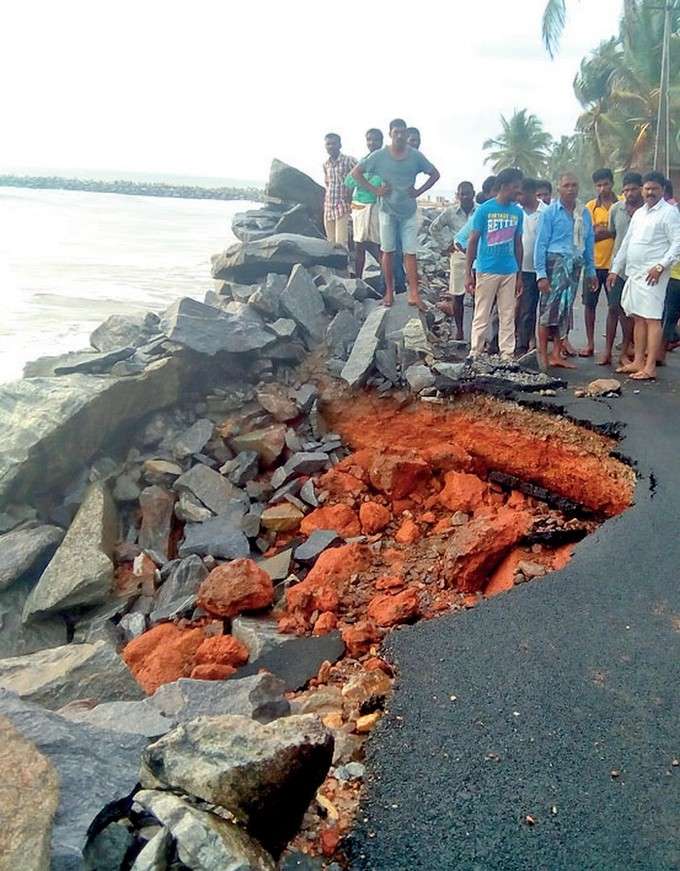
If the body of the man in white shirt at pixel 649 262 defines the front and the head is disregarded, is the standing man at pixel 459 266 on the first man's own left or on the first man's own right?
on the first man's own right

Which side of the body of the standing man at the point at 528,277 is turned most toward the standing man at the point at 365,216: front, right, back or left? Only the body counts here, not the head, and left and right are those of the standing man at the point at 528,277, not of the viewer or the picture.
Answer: right

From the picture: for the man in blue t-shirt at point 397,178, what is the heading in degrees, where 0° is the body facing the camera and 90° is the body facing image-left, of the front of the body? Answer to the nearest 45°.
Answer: approximately 0°

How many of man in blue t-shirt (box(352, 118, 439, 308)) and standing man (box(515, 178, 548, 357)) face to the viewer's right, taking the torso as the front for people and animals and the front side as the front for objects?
0

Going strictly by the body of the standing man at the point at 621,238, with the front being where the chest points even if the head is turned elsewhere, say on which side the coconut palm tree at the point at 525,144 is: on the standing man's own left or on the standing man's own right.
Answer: on the standing man's own right

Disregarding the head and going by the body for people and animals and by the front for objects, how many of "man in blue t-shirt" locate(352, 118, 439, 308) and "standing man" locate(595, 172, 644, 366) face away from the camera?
0

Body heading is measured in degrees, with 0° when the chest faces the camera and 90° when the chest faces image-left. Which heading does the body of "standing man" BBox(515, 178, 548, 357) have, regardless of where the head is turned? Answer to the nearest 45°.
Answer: approximately 45°
